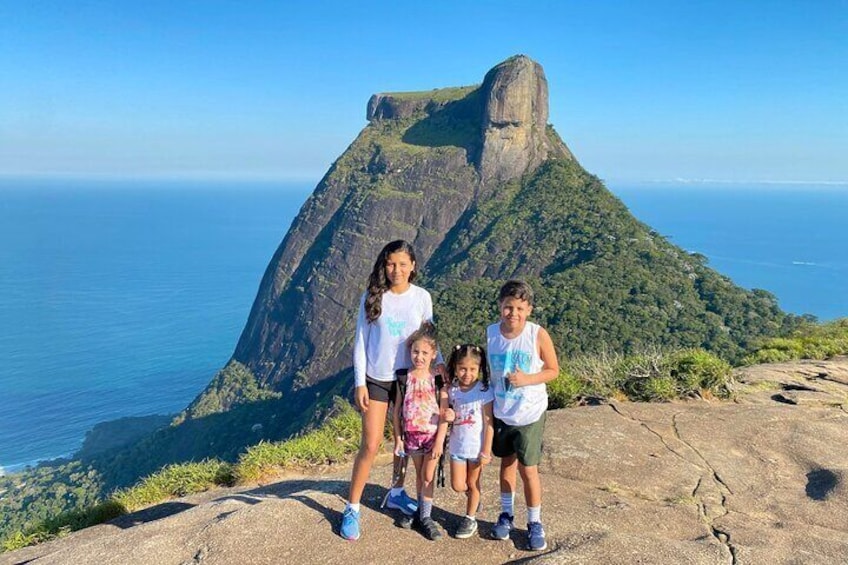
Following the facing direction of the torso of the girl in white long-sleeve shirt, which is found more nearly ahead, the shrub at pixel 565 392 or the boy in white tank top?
the boy in white tank top

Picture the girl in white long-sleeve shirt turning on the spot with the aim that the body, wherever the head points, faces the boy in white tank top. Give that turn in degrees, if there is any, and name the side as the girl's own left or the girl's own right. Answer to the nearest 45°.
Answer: approximately 90° to the girl's own left

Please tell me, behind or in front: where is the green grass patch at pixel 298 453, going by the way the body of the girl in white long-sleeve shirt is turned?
behind

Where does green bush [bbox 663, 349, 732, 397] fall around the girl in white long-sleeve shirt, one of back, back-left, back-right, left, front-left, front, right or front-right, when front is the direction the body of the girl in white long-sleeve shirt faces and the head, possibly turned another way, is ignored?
back-left

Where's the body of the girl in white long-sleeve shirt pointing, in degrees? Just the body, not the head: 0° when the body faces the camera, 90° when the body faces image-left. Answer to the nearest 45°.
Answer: approximately 0°

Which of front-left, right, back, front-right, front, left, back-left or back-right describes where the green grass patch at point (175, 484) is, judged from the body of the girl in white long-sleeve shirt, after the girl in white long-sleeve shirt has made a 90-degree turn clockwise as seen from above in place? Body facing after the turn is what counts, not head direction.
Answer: front-right

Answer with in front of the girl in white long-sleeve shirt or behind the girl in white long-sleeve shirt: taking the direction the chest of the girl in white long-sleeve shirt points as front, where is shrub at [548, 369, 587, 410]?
behind
